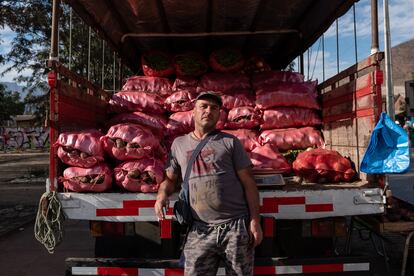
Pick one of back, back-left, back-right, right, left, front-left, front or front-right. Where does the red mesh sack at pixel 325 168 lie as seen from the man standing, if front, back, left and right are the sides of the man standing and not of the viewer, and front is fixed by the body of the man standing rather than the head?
back-left

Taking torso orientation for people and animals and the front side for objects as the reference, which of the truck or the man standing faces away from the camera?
the truck

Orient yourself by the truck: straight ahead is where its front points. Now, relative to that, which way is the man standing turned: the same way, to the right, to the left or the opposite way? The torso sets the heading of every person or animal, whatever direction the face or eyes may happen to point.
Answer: the opposite way

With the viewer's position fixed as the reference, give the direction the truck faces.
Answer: facing away from the viewer

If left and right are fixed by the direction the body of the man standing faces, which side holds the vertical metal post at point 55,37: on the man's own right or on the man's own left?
on the man's own right

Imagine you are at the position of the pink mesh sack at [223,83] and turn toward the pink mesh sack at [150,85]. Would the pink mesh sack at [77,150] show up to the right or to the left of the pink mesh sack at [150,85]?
left

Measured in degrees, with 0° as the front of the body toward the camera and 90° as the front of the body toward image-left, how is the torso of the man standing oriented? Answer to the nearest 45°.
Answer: approximately 0°

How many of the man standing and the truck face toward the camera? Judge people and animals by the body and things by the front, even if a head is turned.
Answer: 1
